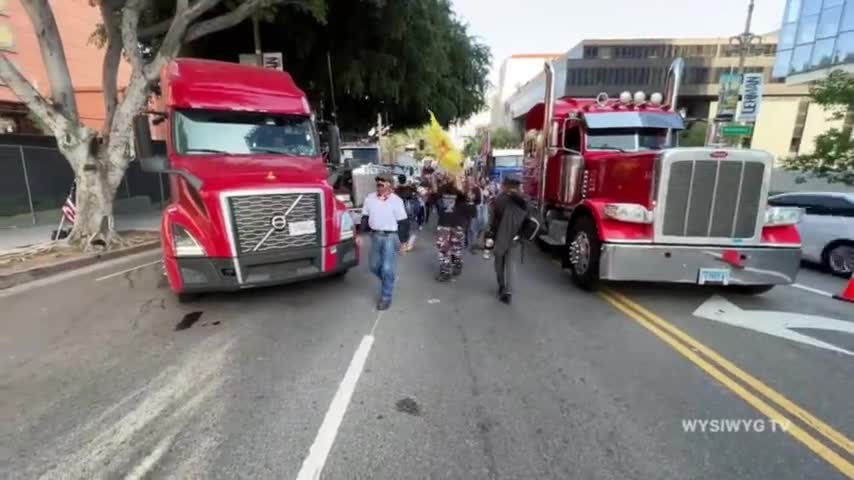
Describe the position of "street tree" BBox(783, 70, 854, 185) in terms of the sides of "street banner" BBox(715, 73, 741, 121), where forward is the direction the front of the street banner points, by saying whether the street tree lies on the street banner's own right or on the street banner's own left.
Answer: on the street banner's own left

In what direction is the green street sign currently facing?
toward the camera

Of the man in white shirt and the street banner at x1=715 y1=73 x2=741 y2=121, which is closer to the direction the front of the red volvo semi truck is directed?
the man in white shirt

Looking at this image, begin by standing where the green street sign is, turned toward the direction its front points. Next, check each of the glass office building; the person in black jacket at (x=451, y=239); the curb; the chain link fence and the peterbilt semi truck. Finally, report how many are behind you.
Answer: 1

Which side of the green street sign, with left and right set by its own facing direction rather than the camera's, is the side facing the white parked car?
front

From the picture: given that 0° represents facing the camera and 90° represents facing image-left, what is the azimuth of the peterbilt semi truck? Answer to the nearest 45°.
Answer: approximately 315°

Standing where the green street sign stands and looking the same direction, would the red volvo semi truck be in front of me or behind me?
in front

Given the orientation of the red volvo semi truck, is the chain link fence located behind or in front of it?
behind

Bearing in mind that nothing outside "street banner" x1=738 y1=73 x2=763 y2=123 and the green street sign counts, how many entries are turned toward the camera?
2

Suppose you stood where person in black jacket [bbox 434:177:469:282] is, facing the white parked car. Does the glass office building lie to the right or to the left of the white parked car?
left

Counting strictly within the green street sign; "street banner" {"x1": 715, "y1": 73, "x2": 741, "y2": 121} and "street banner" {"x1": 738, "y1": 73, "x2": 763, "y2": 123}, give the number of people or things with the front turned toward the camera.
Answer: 3

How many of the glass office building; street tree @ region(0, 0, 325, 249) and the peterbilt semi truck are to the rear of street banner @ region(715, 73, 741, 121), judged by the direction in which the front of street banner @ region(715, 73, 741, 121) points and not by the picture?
1

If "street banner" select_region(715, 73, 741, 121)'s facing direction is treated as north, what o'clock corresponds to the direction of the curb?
The curb is roughly at 1 o'clock from the street banner.

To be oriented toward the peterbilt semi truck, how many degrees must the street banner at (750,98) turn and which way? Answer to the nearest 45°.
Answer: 0° — it already faces it

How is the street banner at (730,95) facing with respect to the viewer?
toward the camera

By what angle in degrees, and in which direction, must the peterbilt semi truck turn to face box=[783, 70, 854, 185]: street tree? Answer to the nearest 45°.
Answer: approximately 135° to its left
